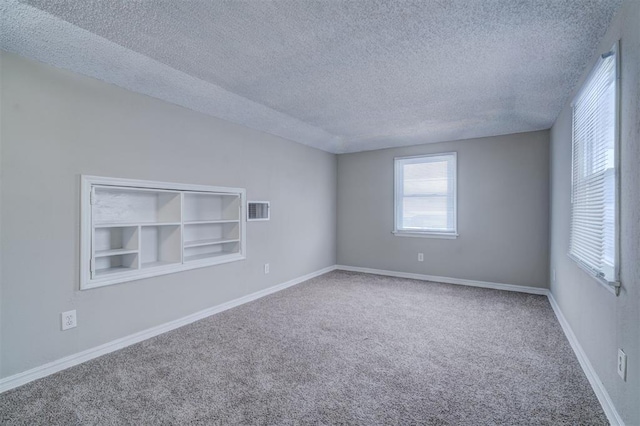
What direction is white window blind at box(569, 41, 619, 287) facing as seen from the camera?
to the viewer's left

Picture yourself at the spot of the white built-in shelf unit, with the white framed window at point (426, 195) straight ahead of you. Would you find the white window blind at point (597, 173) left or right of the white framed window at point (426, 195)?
right

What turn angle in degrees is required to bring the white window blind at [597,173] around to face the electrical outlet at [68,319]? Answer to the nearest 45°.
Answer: approximately 45° to its left

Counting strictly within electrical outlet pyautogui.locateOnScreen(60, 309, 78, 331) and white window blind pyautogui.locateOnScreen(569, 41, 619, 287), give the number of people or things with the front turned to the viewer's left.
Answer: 1

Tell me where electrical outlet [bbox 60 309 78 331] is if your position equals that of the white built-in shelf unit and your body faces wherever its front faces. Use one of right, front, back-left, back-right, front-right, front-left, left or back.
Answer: right

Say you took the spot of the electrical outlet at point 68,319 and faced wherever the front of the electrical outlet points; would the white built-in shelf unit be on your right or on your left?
on your left

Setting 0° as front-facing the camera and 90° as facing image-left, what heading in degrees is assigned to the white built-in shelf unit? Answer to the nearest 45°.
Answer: approximately 315°

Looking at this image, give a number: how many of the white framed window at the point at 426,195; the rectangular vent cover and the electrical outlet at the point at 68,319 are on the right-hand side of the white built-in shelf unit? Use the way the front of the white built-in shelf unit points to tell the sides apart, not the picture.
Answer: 1
